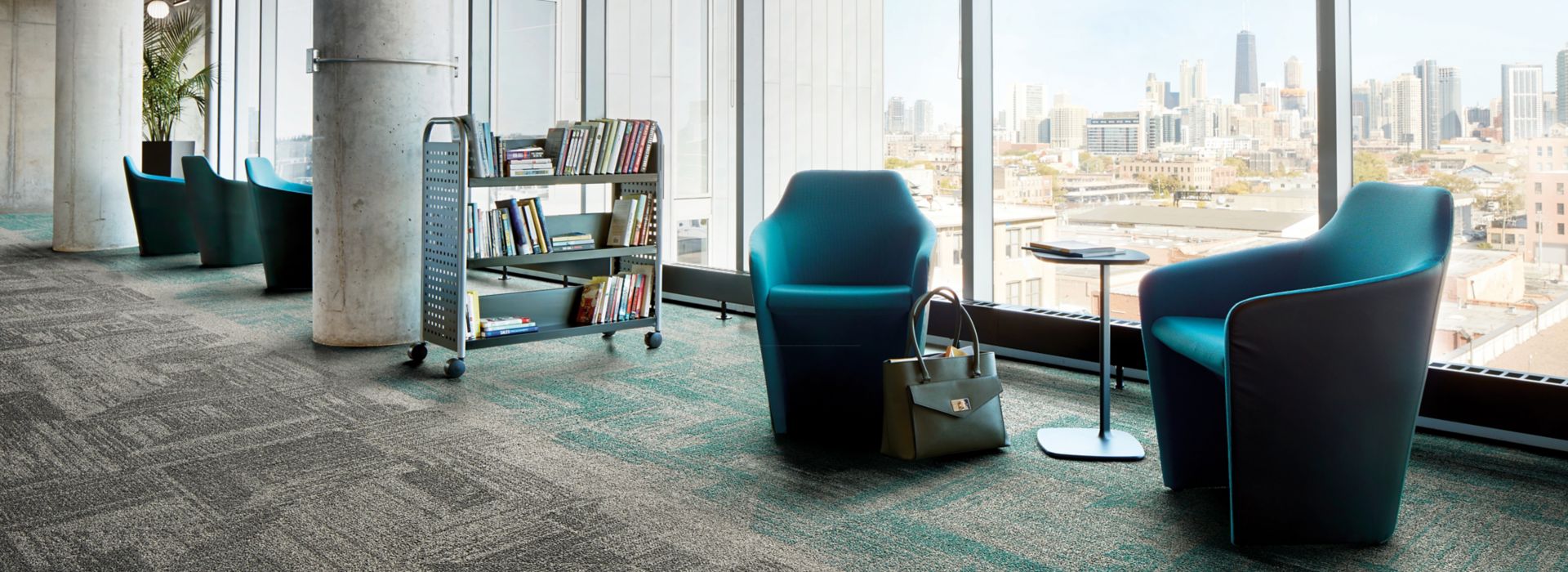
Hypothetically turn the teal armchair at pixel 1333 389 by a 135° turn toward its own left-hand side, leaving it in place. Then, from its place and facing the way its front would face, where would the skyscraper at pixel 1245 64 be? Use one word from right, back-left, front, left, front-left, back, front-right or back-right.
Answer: left

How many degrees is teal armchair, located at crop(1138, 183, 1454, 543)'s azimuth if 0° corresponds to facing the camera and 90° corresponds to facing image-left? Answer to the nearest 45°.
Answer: approximately 45°

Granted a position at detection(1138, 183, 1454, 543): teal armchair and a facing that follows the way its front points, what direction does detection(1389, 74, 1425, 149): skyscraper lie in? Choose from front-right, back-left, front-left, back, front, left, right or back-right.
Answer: back-right

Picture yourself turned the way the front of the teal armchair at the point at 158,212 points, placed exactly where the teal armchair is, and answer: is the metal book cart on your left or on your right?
on your right

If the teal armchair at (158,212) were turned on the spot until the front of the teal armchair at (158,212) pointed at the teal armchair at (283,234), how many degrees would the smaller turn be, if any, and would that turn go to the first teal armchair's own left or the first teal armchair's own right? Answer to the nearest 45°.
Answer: approximately 90° to the first teal armchair's own right
